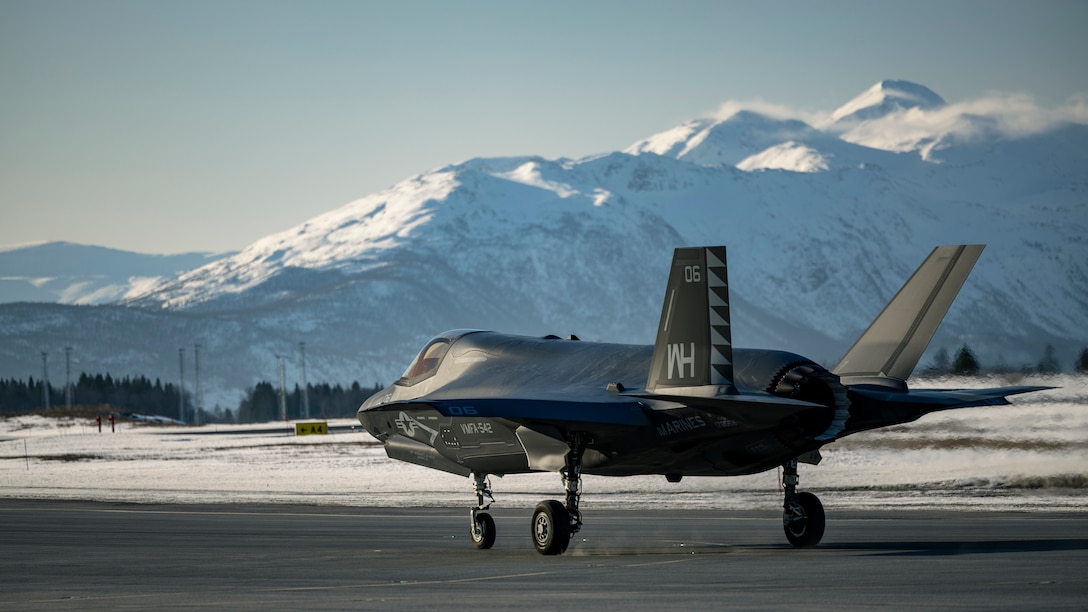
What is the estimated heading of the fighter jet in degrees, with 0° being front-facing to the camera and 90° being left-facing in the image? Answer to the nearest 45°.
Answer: approximately 135°
